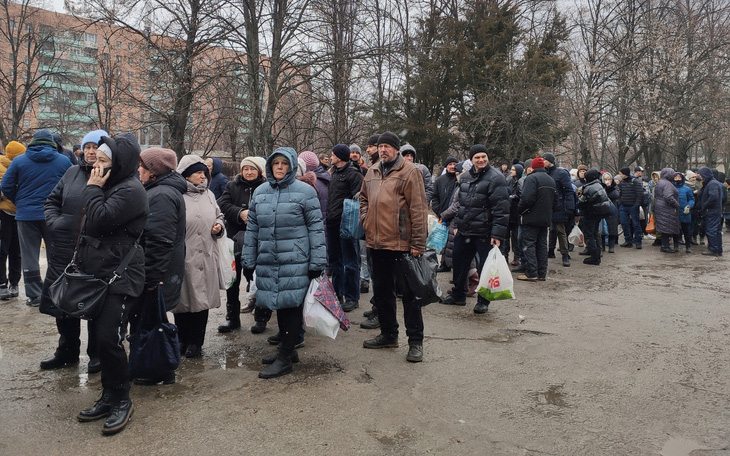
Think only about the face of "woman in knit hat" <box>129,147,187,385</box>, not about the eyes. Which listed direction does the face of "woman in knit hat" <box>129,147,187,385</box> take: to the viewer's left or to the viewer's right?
to the viewer's left

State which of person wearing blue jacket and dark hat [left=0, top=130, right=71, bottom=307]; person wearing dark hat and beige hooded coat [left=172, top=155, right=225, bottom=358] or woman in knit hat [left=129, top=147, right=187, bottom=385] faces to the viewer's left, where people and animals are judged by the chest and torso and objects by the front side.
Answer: the woman in knit hat

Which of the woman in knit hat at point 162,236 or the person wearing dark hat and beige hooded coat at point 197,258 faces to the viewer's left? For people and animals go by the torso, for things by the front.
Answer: the woman in knit hat

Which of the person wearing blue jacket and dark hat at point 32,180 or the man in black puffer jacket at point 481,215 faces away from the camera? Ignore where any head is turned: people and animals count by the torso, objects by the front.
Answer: the person wearing blue jacket and dark hat

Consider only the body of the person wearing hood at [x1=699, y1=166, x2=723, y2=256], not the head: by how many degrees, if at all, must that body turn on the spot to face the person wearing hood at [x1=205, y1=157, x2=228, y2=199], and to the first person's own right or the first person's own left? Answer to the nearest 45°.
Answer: approximately 45° to the first person's own left

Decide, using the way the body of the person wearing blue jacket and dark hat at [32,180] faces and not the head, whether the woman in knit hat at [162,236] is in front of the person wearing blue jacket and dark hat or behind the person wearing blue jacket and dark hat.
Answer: behind

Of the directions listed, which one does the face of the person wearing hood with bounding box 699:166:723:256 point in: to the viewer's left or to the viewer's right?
to the viewer's left

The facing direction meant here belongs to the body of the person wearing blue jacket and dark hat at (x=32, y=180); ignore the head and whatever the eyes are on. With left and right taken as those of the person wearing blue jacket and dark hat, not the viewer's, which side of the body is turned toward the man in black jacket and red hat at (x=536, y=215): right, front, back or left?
right

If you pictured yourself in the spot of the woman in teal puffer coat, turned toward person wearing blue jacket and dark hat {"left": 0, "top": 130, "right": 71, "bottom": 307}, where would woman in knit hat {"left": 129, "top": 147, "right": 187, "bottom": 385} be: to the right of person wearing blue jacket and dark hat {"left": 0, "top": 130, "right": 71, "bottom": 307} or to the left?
left

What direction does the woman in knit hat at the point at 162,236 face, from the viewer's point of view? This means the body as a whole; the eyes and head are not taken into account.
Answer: to the viewer's left

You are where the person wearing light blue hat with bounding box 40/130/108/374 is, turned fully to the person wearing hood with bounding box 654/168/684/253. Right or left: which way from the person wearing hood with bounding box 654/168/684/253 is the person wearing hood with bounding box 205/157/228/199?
left

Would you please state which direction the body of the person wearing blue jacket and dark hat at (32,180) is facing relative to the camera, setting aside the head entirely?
away from the camera
